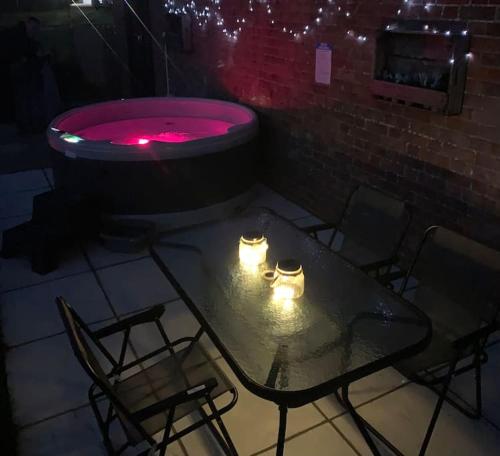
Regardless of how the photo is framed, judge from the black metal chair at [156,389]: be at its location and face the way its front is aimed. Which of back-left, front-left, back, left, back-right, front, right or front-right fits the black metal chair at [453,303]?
front-right

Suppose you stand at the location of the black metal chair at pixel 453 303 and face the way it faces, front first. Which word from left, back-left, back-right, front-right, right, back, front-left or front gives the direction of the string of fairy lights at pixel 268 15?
right

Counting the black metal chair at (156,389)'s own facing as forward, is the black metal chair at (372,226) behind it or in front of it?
in front

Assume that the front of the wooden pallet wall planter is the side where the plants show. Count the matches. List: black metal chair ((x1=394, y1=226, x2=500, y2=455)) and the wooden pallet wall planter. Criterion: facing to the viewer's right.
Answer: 0

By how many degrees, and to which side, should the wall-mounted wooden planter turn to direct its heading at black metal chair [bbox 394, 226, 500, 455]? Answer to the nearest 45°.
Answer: approximately 45° to its left

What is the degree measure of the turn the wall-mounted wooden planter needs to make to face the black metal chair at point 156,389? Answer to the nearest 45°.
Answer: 0° — it already faces it

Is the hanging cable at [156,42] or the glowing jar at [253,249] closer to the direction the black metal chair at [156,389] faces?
the glowing jar

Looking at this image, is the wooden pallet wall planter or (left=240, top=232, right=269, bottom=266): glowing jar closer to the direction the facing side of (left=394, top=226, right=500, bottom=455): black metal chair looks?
the glowing jar

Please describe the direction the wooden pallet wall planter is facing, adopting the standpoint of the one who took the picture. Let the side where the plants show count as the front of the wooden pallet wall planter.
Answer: facing the viewer and to the left of the viewer

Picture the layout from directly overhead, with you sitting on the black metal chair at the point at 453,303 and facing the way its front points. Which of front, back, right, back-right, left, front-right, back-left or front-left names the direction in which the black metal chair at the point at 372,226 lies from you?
right

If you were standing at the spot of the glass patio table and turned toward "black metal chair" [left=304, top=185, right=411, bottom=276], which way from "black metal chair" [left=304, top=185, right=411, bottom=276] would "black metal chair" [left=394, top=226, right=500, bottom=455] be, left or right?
right

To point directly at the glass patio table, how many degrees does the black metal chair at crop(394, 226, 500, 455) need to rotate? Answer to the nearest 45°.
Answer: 0° — it already faces it

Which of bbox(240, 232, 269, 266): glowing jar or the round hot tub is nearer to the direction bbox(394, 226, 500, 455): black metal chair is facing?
the glowing jar

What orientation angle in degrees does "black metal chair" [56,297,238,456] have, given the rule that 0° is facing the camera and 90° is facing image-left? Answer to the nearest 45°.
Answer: approximately 225°

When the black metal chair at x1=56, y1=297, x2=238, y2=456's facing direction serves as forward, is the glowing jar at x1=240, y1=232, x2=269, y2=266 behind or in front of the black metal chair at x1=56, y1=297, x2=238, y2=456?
in front
